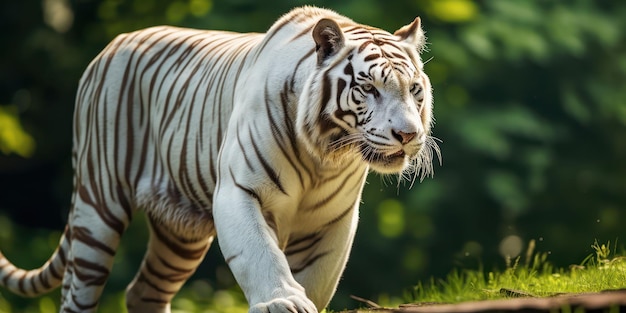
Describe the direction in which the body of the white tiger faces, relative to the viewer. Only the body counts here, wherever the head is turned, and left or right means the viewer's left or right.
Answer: facing the viewer and to the right of the viewer
